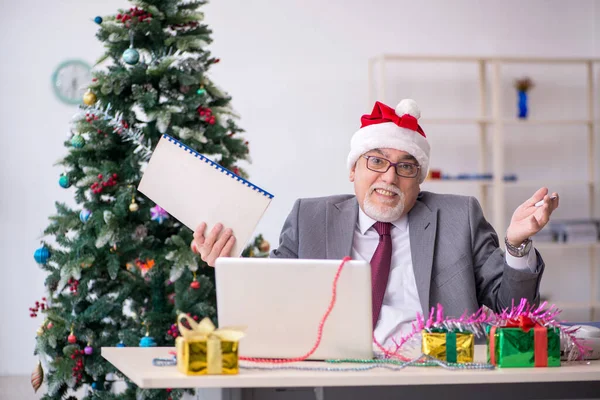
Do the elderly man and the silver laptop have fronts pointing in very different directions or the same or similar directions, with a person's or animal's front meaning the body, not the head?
very different directions

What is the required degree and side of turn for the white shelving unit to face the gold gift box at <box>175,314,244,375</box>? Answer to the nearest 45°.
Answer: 0° — it already faces it

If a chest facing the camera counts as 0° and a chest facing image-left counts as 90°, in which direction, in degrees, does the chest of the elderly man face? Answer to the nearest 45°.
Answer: approximately 0°

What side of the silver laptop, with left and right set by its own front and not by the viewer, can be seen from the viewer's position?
back

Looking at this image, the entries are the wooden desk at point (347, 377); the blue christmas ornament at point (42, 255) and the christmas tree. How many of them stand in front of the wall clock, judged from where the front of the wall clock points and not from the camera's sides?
3

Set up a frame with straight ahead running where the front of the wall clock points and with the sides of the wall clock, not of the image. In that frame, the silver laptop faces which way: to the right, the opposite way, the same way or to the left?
the opposite way

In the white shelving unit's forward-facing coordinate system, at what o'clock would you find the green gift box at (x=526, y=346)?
The green gift box is roughly at 12 o'clock from the white shelving unit.
